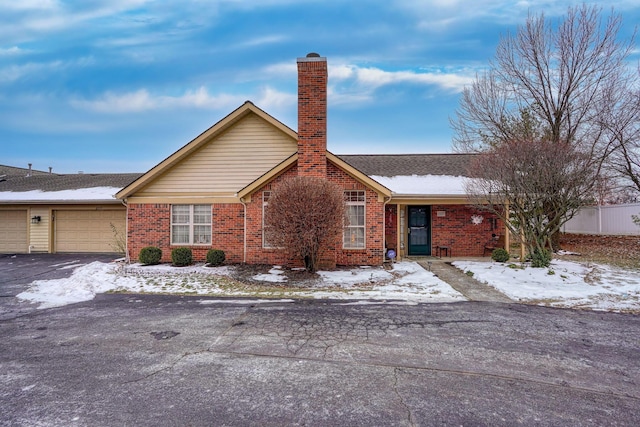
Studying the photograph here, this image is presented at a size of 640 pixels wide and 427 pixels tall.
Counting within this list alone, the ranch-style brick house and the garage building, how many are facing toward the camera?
2

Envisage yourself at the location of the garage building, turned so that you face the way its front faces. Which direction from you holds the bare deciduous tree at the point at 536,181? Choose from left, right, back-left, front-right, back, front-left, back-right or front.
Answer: front-left

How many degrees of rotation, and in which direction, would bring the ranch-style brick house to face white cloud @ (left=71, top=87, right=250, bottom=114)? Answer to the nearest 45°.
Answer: approximately 135° to its right

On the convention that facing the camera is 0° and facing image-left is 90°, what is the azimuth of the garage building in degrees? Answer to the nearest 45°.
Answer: approximately 0°

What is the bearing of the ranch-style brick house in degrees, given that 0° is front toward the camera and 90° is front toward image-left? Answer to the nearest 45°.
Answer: approximately 0°

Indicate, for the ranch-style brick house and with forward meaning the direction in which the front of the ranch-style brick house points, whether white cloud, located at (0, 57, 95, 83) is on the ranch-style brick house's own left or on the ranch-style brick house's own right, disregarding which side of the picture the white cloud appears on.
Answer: on the ranch-style brick house's own right
